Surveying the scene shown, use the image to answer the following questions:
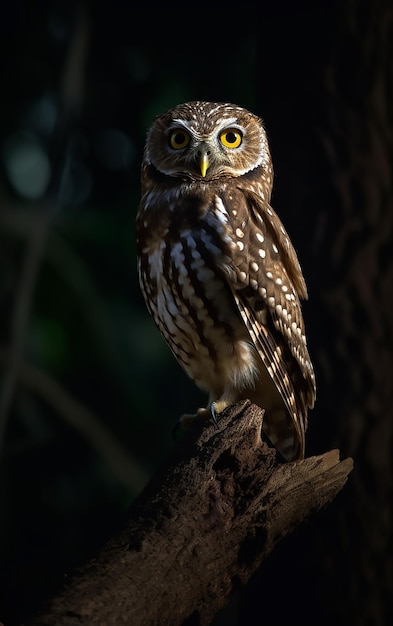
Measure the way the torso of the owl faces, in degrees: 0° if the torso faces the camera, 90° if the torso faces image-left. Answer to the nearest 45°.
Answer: approximately 45°
